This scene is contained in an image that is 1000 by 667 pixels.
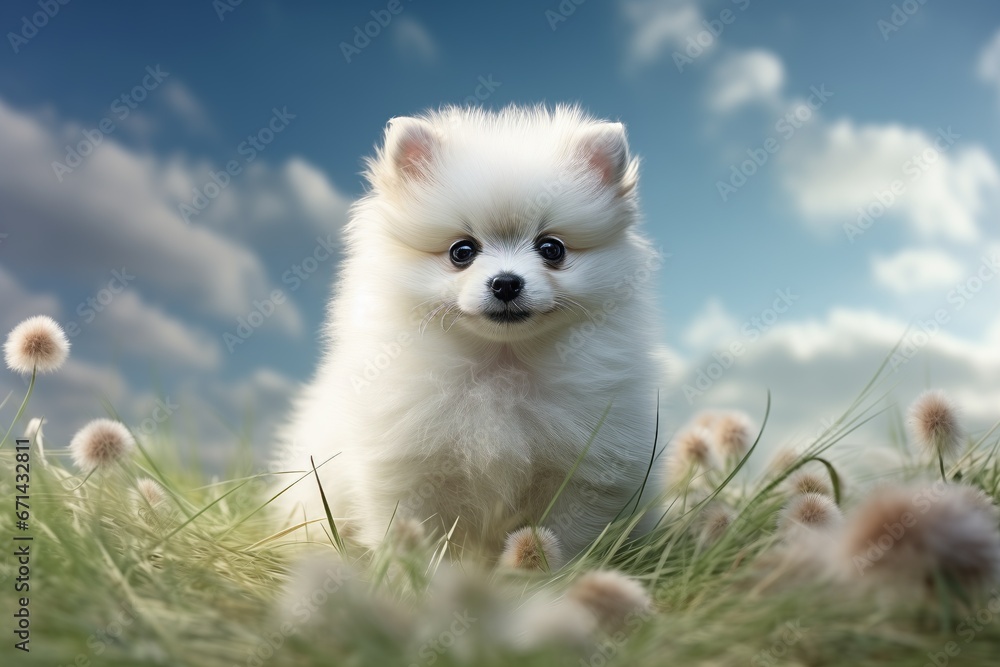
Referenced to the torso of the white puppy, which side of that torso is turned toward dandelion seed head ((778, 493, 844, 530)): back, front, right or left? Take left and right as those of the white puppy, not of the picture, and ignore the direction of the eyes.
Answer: left

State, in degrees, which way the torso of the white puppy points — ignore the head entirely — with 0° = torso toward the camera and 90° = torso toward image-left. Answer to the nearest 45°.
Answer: approximately 0°

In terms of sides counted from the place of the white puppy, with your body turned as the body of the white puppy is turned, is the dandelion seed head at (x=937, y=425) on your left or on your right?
on your left

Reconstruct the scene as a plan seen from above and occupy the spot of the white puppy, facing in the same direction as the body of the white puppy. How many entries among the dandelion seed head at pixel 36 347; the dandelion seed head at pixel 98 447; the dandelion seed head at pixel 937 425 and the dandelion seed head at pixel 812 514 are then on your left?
2

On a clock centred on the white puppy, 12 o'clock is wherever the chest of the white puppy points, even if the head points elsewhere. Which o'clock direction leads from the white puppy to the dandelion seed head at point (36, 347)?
The dandelion seed head is roughly at 3 o'clock from the white puppy.

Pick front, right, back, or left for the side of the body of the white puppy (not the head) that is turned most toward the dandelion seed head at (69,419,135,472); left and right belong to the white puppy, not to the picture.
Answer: right

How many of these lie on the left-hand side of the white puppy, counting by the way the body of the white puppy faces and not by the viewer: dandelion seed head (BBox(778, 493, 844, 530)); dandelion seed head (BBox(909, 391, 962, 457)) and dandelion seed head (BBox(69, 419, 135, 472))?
2

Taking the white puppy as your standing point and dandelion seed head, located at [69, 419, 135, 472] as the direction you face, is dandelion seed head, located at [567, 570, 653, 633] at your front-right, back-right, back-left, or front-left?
back-left
